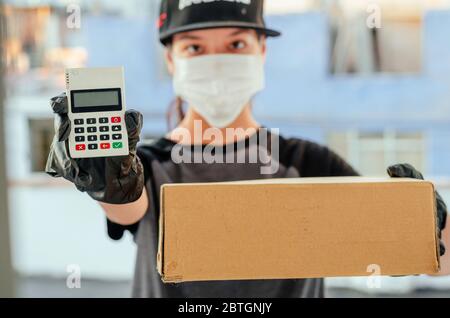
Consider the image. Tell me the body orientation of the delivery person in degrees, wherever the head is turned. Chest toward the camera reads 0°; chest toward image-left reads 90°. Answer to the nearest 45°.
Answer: approximately 0°

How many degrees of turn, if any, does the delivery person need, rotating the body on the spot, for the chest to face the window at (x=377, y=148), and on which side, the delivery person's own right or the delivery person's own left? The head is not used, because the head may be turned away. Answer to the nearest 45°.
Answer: approximately 135° to the delivery person's own left

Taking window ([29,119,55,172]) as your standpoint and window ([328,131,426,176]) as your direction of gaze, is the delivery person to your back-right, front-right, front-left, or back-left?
front-right

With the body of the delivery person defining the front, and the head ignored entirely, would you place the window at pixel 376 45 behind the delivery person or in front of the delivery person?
behind

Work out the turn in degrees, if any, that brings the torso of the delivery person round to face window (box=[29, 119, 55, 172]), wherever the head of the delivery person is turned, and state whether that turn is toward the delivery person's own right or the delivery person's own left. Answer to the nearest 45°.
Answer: approximately 135° to the delivery person's own right

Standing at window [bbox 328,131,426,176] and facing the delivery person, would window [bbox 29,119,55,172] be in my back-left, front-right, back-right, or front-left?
front-right

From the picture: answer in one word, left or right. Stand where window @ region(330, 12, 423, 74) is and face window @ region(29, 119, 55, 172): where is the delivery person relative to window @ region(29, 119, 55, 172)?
left
